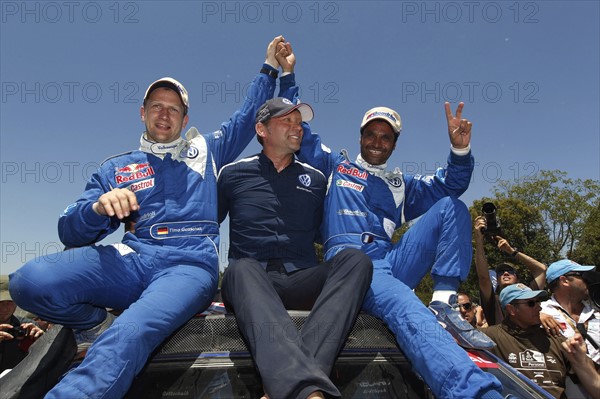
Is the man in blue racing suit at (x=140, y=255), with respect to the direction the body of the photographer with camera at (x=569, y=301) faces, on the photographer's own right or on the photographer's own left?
on the photographer's own right

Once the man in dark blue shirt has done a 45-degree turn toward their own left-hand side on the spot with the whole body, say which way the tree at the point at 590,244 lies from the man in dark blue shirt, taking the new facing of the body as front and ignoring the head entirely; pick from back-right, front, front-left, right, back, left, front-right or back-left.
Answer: left

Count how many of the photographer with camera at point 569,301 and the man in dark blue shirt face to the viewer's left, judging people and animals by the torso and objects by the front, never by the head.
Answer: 0

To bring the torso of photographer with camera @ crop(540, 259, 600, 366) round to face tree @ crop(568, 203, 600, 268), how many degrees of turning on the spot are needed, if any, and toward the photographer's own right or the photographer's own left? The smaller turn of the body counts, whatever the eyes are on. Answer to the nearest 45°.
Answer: approximately 135° to the photographer's own left

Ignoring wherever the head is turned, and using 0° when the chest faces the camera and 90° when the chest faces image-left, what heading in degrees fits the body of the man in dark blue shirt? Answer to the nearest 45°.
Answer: approximately 0°

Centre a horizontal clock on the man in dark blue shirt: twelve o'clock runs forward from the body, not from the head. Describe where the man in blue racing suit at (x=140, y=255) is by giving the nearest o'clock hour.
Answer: The man in blue racing suit is roughly at 3 o'clock from the man in dark blue shirt.

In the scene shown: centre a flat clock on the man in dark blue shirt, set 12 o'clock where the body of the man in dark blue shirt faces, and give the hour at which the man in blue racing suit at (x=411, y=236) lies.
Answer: The man in blue racing suit is roughly at 8 o'clock from the man in dark blue shirt.
